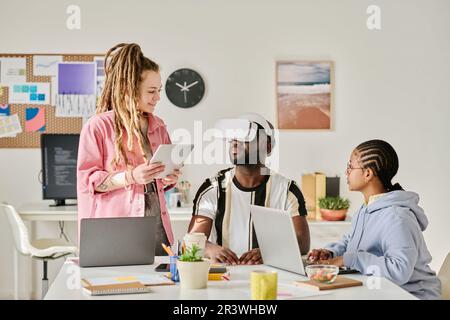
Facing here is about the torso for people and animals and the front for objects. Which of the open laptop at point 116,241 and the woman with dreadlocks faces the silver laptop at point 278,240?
the woman with dreadlocks

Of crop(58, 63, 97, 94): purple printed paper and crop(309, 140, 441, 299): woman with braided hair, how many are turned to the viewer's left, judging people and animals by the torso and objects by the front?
1

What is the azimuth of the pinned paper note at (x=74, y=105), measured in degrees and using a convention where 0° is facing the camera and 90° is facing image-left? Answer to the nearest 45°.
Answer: approximately 0°

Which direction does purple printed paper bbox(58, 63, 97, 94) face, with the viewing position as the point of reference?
facing the viewer

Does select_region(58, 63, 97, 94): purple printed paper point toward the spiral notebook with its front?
yes

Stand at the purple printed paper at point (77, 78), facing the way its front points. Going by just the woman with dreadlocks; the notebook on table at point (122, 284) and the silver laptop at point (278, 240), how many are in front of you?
3

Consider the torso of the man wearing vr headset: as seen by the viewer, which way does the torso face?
toward the camera

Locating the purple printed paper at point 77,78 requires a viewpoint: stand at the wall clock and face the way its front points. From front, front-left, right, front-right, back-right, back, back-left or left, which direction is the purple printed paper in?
right

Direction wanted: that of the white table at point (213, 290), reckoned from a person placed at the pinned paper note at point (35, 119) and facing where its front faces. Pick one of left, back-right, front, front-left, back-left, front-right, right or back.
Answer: front

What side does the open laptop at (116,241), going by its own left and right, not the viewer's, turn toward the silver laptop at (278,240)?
right

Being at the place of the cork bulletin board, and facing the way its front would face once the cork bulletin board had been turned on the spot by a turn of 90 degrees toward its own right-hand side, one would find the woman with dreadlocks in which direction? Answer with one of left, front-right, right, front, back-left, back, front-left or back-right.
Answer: left

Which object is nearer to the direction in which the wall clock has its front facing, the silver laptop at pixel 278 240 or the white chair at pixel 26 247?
the silver laptop

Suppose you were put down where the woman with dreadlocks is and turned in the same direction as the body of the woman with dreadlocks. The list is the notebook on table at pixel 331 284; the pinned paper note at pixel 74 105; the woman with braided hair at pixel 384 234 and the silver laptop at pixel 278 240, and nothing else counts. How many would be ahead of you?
3

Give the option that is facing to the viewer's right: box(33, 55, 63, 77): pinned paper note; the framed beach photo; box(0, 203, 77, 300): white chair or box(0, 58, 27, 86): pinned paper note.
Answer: the white chair

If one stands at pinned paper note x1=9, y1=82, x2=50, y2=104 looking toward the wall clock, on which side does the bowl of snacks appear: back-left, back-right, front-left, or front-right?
front-right

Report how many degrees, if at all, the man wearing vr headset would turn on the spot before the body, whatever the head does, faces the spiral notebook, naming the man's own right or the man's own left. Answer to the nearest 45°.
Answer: approximately 45° to the man's own right

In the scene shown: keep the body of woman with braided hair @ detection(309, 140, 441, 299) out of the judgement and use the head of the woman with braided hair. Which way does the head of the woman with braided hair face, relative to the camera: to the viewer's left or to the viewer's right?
to the viewer's left

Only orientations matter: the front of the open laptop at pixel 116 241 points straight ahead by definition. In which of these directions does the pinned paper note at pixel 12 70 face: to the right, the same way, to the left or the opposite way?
the opposite way

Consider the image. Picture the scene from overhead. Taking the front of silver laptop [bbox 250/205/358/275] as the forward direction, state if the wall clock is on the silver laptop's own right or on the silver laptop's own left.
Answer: on the silver laptop's own left

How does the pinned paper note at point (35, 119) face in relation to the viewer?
toward the camera
